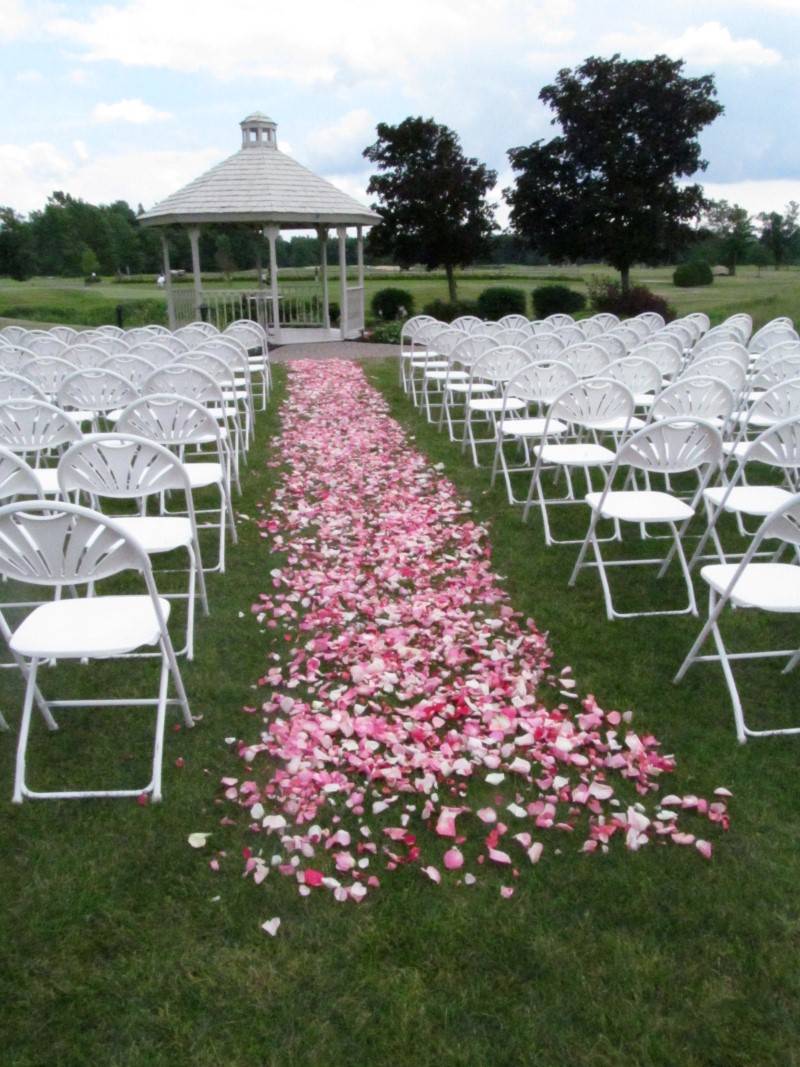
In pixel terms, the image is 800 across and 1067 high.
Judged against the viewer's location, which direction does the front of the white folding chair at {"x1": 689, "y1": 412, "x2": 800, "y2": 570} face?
facing away from the viewer and to the left of the viewer

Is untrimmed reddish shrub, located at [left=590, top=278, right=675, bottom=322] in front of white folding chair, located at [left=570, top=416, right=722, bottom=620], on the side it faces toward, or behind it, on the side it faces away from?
in front

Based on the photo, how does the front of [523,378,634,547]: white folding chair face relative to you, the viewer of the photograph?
facing away from the viewer and to the left of the viewer

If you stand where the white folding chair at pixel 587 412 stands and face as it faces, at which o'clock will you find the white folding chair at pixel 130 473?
the white folding chair at pixel 130 473 is roughly at 9 o'clock from the white folding chair at pixel 587 412.

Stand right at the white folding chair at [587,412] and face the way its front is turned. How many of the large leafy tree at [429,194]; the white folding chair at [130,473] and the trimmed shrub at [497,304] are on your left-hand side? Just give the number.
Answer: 1

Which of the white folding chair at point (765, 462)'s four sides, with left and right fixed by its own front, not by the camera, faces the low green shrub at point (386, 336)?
front

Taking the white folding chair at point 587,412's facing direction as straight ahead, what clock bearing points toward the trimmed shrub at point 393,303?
The trimmed shrub is roughly at 1 o'clock from the white folding chair.

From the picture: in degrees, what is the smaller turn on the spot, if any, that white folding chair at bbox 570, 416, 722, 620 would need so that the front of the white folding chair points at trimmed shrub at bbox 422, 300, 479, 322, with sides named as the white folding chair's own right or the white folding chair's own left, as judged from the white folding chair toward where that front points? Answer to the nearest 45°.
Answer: approximately 45° to the white folding chair's own right

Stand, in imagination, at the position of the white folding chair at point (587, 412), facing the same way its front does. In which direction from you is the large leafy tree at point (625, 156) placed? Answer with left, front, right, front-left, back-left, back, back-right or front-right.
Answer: front-right

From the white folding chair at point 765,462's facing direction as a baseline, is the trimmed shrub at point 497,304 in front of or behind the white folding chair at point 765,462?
in front
